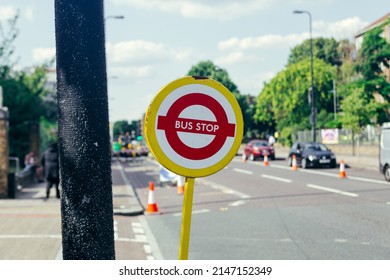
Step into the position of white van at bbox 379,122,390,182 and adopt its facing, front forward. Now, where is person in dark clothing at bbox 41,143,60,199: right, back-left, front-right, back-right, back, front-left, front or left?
right

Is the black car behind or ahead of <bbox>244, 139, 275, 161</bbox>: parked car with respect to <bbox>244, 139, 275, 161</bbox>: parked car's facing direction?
ahead

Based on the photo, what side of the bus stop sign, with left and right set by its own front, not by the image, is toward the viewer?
front

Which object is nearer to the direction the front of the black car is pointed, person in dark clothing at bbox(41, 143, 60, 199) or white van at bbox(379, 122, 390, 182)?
the white van

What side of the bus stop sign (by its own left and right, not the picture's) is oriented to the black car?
back
